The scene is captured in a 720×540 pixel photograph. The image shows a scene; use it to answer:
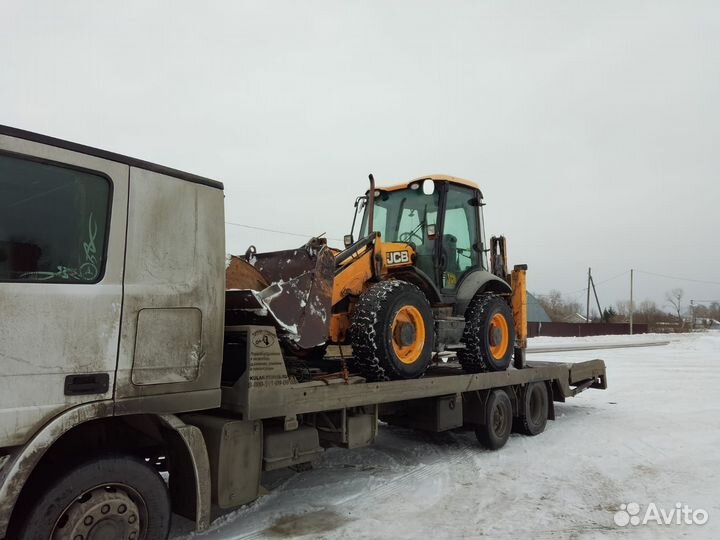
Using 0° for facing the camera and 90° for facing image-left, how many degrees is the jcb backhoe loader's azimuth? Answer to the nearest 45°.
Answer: approximately 45°

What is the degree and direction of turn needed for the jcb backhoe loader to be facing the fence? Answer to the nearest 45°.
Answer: approximately 135° to its right
